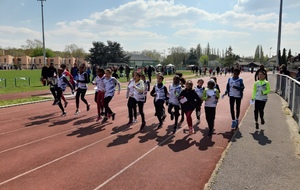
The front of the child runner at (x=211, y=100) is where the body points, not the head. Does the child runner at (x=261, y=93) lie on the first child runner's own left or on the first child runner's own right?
on the first child runner's own left

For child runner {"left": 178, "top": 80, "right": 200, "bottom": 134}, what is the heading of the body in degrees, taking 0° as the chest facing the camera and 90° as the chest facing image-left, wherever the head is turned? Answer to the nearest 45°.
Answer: approximately 0°

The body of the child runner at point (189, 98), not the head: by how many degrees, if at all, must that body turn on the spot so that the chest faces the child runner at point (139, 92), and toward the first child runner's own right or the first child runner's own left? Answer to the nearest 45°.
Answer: approximately 135° to the first child runner's own right

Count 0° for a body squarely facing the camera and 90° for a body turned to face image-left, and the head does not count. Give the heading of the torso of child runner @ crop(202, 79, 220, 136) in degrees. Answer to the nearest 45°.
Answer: approximately 0°

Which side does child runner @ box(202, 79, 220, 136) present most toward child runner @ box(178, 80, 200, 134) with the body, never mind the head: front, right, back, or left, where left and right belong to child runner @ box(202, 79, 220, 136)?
right

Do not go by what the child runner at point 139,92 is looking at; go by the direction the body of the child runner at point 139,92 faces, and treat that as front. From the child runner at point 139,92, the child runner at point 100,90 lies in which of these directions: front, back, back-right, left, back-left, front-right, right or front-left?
right

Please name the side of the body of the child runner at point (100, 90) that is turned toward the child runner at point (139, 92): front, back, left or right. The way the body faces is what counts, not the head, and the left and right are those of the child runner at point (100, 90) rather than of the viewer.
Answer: left

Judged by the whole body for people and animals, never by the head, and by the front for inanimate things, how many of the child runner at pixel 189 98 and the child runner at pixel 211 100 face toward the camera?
2
